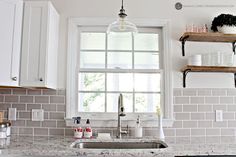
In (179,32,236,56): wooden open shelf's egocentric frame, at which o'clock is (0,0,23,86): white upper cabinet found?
The white upper cabinet is roughly at 2 o'clock from the wooden open shelf.

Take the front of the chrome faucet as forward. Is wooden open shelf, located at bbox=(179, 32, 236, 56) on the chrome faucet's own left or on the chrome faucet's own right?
on the chrome faucet's own left

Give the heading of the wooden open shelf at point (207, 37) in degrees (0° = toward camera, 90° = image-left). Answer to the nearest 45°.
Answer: approximately 0°

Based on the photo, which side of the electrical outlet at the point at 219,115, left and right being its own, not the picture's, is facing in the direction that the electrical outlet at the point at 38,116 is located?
right

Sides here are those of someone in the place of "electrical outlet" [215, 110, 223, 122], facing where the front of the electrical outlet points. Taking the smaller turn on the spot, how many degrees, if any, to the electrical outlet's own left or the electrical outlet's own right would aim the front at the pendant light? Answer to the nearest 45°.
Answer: approximately 45° to the electrical outlet's own right

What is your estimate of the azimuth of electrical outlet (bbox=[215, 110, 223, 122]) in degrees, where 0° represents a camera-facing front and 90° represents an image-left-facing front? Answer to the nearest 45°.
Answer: approximately 0°

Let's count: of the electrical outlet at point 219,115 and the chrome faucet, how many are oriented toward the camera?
2

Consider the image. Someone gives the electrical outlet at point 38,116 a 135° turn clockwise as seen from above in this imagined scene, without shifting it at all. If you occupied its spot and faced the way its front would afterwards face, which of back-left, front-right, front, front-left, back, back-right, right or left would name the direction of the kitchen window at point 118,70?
back-right
